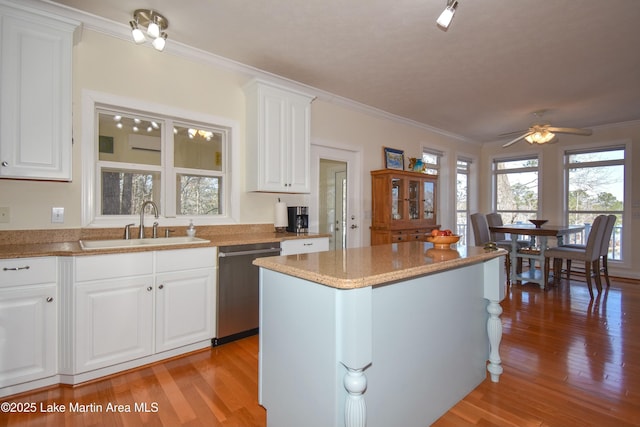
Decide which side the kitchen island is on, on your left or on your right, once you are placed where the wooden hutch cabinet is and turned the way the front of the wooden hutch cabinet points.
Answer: on your right

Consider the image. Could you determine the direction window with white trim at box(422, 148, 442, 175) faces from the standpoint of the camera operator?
facing the viewer and to the right of the viewer

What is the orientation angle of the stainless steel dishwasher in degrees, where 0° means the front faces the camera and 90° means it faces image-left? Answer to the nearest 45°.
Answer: approximately 315°

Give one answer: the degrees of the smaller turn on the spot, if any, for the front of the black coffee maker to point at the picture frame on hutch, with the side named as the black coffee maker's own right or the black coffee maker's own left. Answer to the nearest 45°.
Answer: approximately 90° to the black coffee maker's own left

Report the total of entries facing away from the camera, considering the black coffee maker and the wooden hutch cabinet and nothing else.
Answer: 0

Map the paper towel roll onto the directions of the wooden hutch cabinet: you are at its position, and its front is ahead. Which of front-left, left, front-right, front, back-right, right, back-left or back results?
right

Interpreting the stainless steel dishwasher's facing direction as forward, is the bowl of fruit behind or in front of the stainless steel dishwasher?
in front

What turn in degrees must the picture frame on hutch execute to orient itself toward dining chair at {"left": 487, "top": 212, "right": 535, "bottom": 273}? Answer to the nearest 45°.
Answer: approximately 90° to its left
